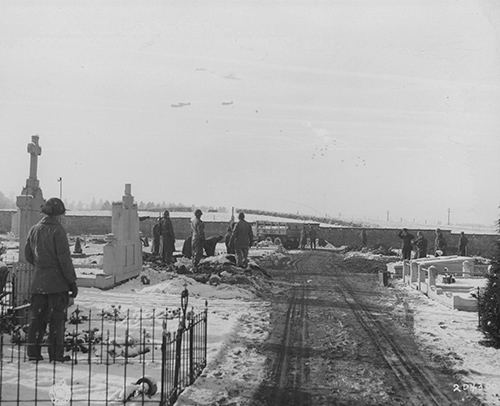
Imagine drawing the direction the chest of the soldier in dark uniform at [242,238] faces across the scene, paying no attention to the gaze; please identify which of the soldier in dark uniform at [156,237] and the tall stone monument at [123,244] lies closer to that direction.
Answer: the soldier in dark uniform

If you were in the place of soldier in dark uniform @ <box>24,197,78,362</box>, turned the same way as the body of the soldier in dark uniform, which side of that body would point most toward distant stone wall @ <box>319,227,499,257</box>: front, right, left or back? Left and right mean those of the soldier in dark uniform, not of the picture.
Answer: front

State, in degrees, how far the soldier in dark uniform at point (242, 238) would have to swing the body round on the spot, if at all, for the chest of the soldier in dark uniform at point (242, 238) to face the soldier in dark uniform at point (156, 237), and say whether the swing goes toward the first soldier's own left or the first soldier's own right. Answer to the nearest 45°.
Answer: approximately 45° to the first soldier's own left

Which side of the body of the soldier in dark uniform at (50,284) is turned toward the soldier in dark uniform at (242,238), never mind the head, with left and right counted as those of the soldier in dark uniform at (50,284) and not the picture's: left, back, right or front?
front

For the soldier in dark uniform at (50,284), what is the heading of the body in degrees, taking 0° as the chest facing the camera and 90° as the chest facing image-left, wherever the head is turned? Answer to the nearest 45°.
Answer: approximately 225°
